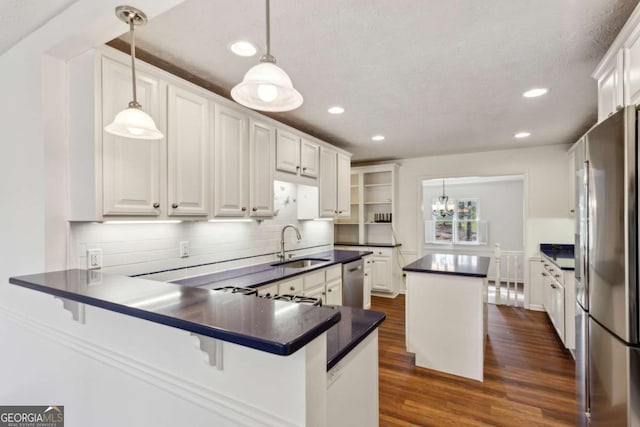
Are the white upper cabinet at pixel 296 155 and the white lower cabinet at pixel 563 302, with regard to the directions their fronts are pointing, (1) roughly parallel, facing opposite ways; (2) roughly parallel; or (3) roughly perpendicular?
roughly parallel, facing opposite ways

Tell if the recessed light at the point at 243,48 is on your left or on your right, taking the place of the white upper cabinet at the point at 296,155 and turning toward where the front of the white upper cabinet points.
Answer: on your right

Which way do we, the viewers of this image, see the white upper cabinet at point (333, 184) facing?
facing the viewer and to the right of the viewer

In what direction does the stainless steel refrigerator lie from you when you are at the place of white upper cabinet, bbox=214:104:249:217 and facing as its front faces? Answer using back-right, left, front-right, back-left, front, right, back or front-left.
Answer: front

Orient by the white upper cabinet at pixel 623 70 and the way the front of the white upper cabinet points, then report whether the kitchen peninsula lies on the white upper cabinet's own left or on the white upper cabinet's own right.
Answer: on the white upper cabinet's own left

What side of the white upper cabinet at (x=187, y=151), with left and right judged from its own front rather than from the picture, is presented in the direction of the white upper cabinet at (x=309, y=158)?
left

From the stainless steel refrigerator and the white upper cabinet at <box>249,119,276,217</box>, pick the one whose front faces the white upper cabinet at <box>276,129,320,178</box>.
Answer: the stainless steel refrigerator

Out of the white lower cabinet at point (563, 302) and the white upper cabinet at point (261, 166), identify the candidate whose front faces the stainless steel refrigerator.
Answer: the white upper cabinet

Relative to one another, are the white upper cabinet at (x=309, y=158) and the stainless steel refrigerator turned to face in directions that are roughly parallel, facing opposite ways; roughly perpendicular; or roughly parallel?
roughly parallel, facing opposite ways

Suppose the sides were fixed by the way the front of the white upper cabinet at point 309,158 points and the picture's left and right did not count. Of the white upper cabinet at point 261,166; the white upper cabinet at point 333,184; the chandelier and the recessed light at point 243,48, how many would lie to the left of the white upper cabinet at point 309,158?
2

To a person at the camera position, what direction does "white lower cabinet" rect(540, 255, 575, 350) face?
facing to the left of the viewer
